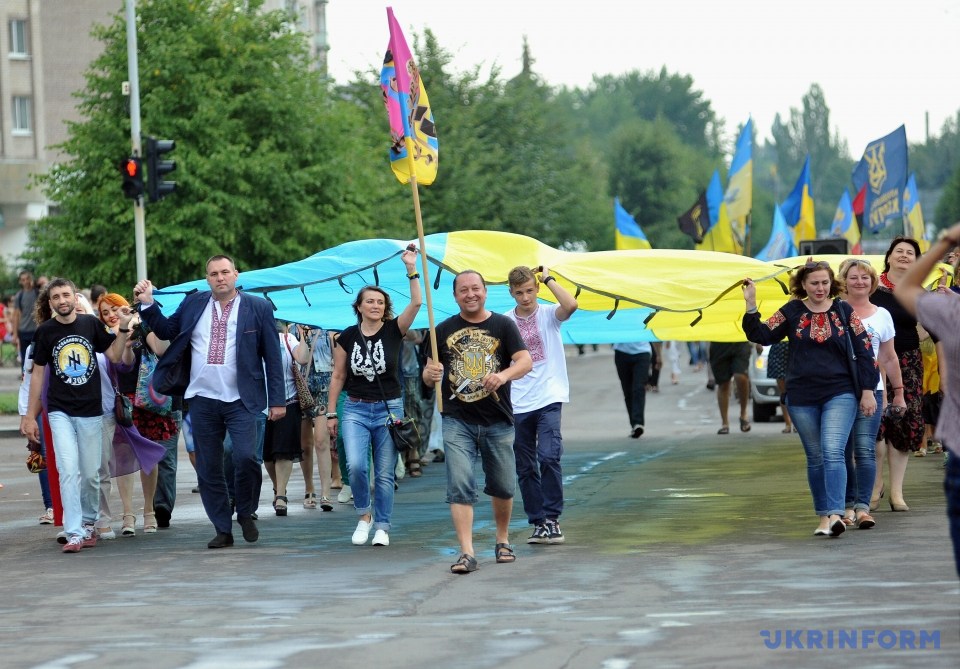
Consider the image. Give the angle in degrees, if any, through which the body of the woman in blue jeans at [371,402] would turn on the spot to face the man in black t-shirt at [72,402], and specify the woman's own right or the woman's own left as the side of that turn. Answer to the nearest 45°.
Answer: approximately 90° to the woman's own right

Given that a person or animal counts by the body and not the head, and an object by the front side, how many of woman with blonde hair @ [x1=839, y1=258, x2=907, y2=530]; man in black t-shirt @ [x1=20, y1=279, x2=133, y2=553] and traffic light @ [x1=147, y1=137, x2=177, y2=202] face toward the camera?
2

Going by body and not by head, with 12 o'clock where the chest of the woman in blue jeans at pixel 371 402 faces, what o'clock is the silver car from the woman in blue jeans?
The silver car is roughly at 7 o'clock from the woman in blue jeans.

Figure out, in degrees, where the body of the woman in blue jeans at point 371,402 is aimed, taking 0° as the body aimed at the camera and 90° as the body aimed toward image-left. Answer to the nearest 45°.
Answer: approximately 0°

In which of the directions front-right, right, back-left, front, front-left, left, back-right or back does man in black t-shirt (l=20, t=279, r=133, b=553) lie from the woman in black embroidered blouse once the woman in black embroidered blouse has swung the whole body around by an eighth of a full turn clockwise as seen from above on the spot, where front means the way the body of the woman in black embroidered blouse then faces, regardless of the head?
front-right

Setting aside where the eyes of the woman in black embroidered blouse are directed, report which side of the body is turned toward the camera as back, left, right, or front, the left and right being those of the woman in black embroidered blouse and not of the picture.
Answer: front

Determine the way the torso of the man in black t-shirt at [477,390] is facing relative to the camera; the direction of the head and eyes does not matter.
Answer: toward the camera

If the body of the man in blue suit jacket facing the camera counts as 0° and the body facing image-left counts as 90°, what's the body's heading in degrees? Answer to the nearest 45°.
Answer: approximately 0°

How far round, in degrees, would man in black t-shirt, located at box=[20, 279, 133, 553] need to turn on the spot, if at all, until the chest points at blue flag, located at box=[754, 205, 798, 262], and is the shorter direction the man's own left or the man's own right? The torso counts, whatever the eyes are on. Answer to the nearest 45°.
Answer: approximately 135° to the man's own left
